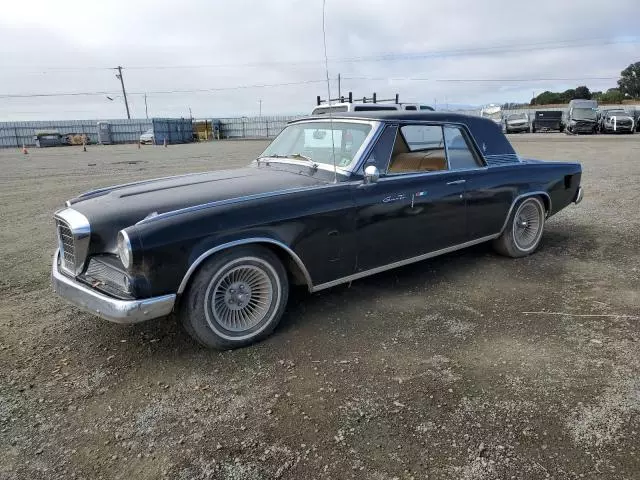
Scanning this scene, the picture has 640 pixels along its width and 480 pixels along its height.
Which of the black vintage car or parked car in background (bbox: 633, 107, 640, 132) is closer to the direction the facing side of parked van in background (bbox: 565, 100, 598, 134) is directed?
the black vintage car

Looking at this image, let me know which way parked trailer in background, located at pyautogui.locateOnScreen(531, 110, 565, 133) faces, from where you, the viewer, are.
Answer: facing the viewer

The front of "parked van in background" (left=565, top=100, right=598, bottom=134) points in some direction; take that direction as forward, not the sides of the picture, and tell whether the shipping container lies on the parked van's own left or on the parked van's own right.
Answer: on the parked van's own right

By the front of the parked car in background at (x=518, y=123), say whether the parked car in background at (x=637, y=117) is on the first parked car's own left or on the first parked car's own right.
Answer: on the first parked car's own left

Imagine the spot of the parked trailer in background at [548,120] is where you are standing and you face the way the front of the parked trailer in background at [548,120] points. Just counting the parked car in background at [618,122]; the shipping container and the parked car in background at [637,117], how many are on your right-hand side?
1
